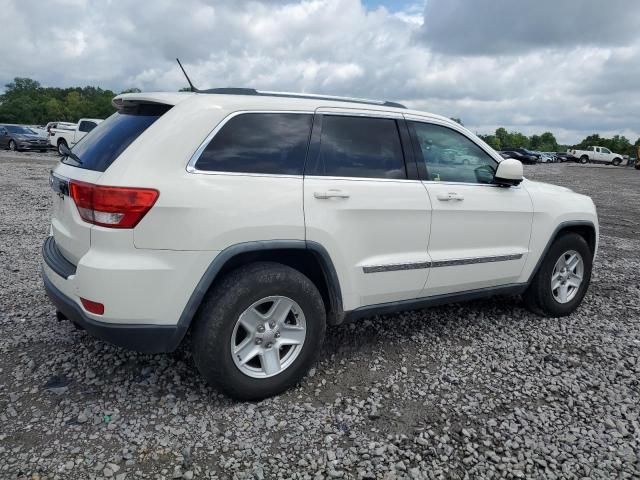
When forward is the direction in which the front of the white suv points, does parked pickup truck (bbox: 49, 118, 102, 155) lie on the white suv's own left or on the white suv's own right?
on the white suv's own left

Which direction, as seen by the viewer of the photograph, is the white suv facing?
facing away from the viewer and to the right of the viewer

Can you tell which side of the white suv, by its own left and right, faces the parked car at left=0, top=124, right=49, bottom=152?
left
